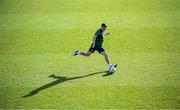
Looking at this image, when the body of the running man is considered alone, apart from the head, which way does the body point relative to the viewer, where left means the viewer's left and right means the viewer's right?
facing to the right of the viewer
